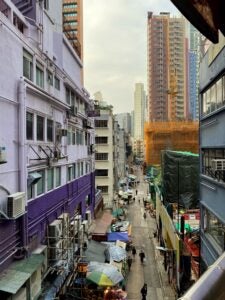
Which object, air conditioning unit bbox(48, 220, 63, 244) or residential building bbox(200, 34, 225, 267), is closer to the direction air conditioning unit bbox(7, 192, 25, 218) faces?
the residential building

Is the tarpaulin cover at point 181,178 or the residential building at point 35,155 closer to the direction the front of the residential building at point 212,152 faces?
the residential building

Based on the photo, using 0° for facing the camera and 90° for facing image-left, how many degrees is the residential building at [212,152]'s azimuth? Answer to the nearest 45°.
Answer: approximately 45°

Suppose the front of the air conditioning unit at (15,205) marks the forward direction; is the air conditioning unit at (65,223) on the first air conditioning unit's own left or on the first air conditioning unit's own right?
on the first air conditioning unit's own left

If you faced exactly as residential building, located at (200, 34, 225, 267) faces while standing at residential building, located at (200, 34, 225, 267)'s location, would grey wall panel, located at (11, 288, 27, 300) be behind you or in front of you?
in front

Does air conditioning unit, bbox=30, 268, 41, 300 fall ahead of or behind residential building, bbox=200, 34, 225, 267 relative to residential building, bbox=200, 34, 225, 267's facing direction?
ahead

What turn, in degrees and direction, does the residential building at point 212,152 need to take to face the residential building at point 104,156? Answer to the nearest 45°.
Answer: approximately 90° to its right

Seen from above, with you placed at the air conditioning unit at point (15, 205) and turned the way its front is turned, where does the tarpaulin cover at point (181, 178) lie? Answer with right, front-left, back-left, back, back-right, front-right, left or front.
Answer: left
